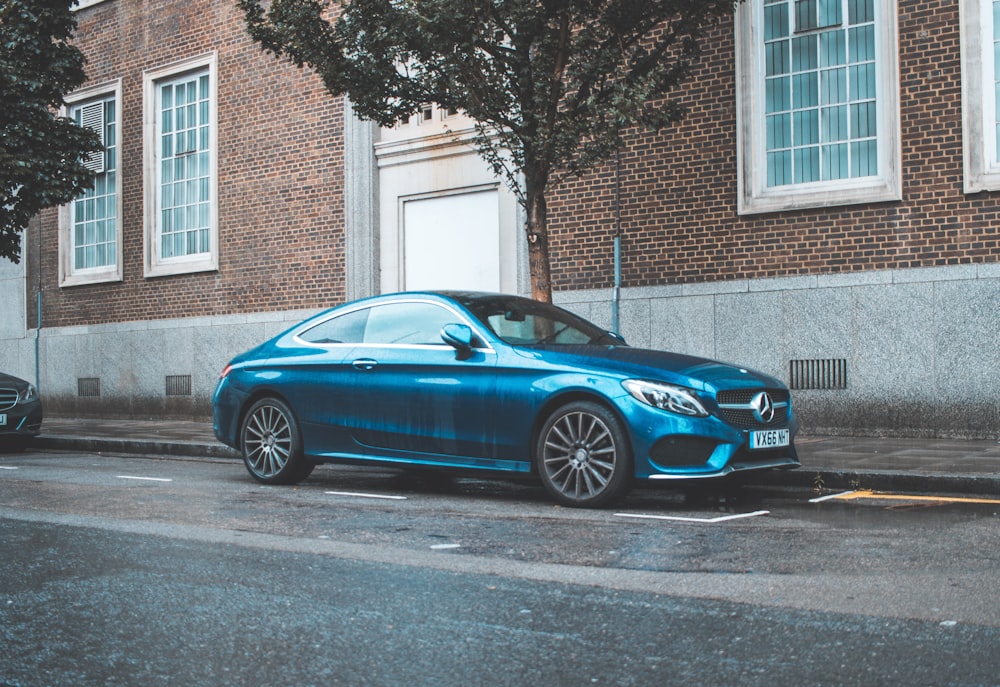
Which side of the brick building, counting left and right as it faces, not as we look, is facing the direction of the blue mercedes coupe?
front

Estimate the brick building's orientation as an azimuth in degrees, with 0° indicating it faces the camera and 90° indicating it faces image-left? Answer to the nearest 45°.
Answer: approximately 0°

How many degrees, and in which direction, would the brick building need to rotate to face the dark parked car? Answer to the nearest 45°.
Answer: approximately 90° to its right

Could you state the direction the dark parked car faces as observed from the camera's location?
facing the viewer and to the right of the viewer

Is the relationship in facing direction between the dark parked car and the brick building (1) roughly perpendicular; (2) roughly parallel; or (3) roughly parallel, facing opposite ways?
roughly perpendicular

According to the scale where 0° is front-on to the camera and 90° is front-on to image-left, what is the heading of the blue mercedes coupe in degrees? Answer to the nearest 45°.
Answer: approximately 315°

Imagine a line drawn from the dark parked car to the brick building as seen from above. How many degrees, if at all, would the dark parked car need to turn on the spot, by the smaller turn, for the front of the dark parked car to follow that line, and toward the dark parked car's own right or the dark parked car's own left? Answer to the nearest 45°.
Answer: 0° — it already faces it

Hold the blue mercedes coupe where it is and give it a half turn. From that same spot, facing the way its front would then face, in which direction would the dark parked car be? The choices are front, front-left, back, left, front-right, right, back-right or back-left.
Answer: front
